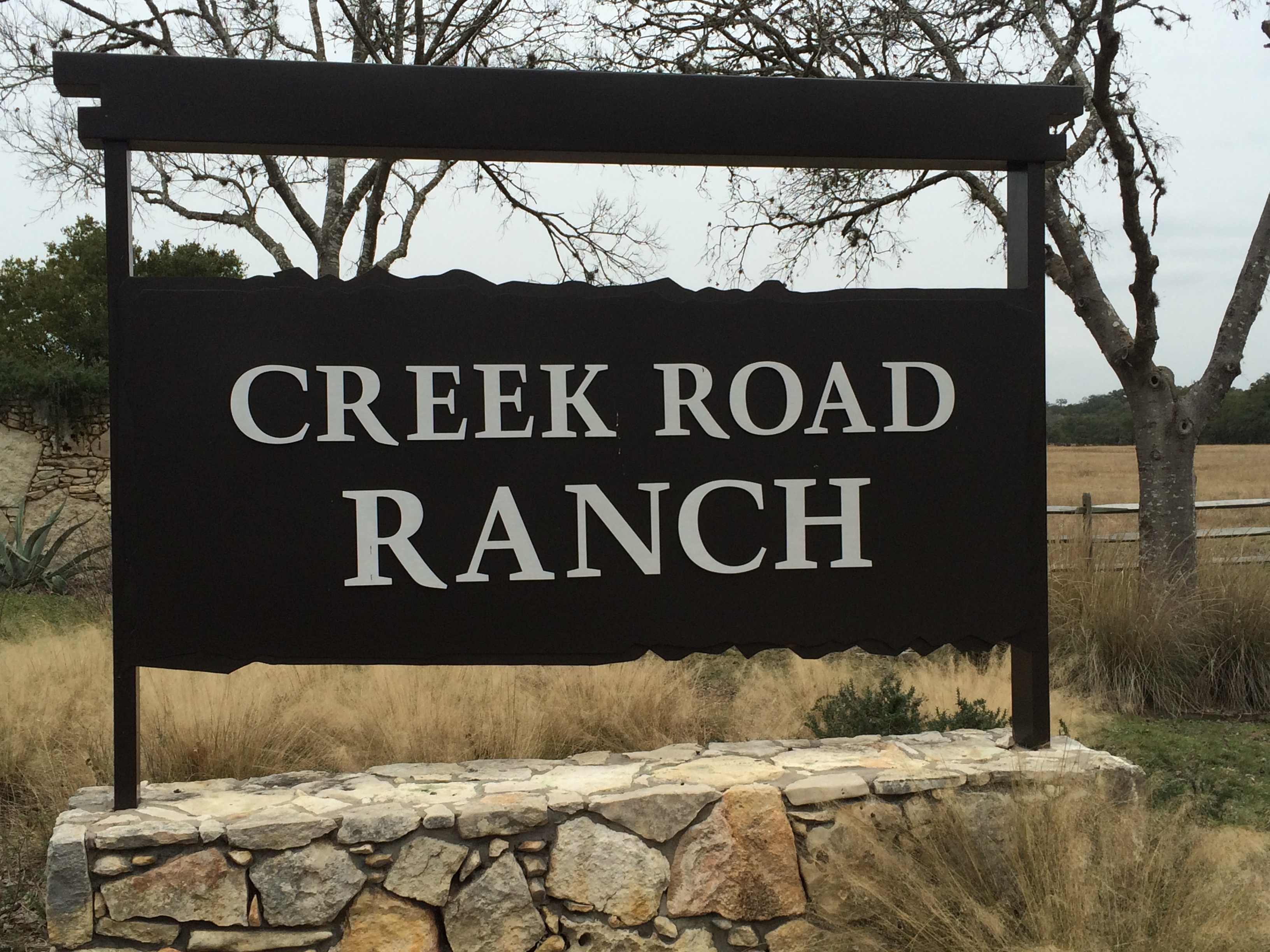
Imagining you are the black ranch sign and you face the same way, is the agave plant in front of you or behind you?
behind

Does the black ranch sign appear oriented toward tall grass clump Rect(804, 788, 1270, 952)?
no

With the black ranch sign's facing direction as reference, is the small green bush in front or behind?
behind

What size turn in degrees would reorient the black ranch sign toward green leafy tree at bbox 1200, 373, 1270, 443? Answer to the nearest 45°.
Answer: approximately 135° to its left

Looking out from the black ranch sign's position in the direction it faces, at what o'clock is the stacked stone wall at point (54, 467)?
The stacked stone wall is roughly at 5 o'clock from the black ranch sign.

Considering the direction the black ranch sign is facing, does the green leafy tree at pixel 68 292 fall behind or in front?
behind

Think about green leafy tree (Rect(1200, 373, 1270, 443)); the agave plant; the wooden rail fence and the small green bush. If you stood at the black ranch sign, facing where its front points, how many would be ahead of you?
0

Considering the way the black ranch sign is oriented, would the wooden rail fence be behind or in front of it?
behind

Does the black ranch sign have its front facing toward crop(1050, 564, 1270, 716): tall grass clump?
no

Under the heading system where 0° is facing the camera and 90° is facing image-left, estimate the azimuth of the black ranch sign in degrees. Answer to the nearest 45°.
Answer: approximately 0°

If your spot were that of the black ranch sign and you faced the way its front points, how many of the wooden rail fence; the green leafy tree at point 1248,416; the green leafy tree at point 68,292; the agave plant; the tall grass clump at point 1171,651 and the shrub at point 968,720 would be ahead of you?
0

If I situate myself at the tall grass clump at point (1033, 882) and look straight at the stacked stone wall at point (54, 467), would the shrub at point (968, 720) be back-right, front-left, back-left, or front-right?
front-right

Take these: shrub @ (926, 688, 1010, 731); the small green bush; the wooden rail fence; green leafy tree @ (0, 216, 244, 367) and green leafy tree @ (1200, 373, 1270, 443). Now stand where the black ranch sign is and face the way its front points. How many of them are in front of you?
0

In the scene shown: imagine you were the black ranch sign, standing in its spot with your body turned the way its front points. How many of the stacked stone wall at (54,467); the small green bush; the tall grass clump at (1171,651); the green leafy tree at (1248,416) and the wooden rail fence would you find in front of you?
0

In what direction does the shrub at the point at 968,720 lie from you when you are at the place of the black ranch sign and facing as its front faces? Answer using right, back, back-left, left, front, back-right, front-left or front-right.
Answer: back-left

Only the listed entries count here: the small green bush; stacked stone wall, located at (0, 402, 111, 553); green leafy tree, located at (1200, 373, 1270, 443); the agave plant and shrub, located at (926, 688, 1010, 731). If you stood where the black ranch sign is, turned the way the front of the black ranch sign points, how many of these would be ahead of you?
0

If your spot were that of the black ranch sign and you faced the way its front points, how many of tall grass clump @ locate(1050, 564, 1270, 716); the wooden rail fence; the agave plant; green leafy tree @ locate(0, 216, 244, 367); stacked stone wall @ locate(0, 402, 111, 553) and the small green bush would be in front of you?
0
